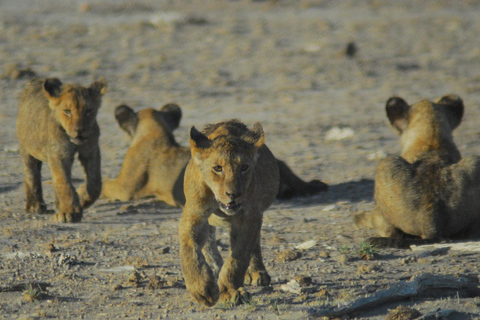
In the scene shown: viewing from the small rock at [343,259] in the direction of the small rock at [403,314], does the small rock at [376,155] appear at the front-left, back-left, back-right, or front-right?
back-left

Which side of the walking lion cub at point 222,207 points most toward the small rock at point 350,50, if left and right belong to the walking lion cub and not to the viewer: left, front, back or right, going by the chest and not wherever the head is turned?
back

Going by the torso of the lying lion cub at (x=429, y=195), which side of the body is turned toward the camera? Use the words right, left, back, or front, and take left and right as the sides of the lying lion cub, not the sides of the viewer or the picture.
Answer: back

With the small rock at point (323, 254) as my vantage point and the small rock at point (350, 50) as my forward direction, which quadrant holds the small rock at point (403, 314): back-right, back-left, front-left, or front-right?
back-right

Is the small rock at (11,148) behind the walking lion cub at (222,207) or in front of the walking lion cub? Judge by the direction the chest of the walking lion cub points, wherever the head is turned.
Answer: behind
